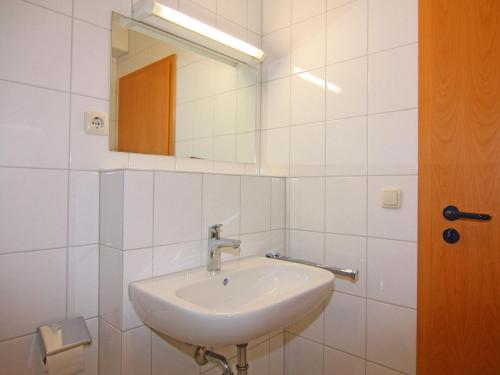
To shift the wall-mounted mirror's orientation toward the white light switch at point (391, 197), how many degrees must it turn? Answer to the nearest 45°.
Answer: approximately 45° to its left

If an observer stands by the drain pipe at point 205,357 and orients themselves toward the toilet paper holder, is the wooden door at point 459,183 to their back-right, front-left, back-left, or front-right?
back-left

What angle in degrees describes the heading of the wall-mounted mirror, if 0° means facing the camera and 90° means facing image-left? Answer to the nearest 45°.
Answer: approximately 315°

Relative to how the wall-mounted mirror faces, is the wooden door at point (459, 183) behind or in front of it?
in front

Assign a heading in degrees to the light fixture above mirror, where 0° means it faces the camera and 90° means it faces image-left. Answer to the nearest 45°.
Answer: approximately 315°

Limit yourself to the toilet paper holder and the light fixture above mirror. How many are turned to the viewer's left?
0

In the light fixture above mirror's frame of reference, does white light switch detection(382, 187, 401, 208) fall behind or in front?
in front
